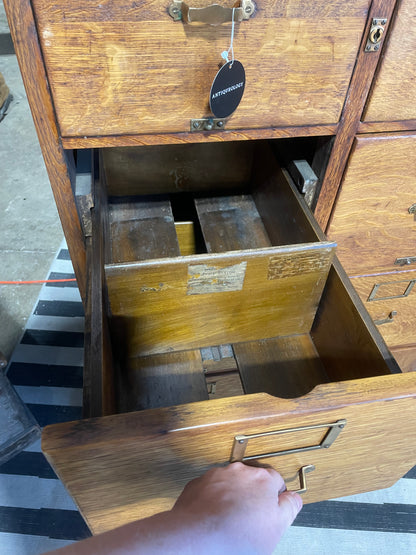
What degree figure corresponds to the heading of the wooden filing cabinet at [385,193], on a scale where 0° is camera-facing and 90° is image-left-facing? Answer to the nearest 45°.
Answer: approximately 0°
